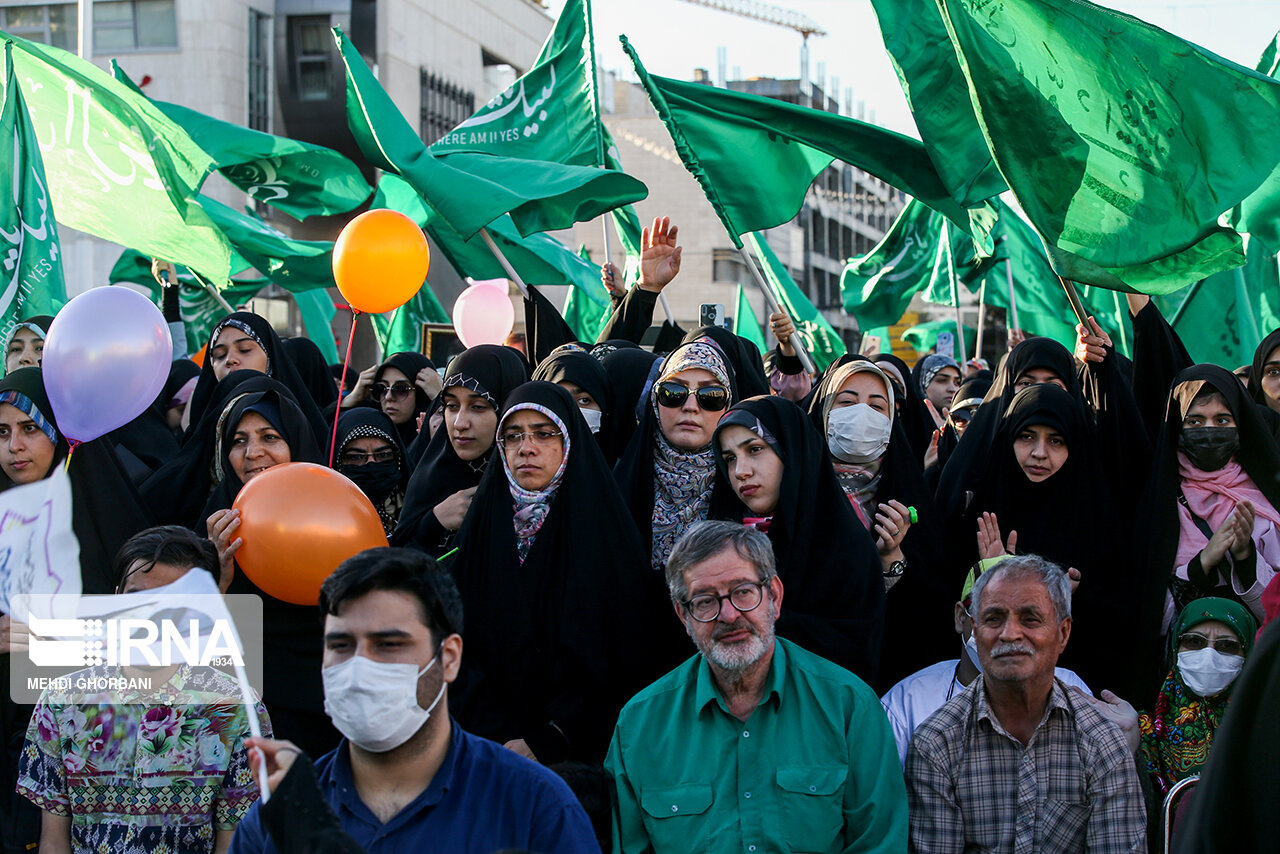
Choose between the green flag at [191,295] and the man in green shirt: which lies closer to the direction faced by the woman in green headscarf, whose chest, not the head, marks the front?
the man in green shirt

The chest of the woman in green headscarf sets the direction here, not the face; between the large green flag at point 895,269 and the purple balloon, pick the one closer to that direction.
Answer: the purple balloon

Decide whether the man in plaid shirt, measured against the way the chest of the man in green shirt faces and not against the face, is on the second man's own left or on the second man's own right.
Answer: on the second man's own left

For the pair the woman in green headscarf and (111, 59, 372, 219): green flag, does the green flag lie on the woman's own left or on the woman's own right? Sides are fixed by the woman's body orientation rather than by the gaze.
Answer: on the woman's own right

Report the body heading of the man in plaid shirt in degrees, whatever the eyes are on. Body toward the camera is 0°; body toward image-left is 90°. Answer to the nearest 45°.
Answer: approximately 0°

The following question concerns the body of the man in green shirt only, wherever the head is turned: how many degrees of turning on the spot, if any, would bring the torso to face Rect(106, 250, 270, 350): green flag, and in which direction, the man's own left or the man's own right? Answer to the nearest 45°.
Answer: approximately 135° to the man's own right

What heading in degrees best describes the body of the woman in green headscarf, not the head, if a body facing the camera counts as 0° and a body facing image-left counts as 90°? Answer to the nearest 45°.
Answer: approximately 0°
